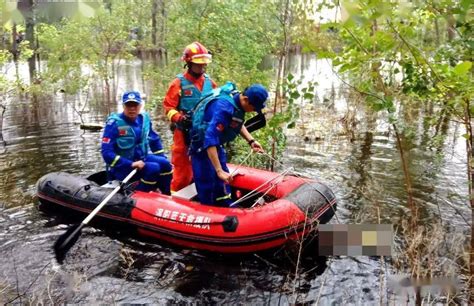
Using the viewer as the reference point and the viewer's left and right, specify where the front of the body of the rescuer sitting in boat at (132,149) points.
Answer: facing the viewer and to the right of the viewer

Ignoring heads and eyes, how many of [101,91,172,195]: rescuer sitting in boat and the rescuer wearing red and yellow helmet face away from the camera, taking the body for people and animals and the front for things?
0

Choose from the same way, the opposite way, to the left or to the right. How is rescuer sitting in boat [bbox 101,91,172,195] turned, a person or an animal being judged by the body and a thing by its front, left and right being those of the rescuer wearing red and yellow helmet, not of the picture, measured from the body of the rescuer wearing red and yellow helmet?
the same way

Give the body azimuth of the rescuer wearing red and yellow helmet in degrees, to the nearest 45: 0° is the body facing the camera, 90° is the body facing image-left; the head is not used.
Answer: approximately 315°

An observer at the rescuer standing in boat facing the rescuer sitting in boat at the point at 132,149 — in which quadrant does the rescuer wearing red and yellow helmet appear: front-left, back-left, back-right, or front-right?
front-right
